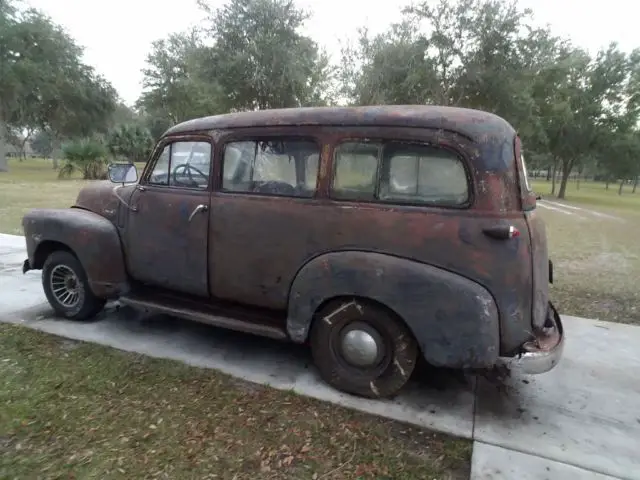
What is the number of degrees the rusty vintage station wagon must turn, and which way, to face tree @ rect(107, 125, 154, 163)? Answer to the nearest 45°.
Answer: approximately 45° to its right

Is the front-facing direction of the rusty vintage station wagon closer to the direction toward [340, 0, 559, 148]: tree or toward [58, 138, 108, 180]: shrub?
the shrub

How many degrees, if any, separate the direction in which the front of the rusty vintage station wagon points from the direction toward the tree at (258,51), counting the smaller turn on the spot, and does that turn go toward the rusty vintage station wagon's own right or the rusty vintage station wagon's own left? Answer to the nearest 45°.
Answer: approximately 45° to the rusty vintage station wagon's own right

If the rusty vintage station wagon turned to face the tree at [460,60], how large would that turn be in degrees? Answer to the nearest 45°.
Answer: approximately 45° to its right

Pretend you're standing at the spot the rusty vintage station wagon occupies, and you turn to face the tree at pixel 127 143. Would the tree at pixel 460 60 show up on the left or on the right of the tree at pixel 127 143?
right

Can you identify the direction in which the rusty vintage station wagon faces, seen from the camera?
facing away from the viewer and to the left of the viewer
